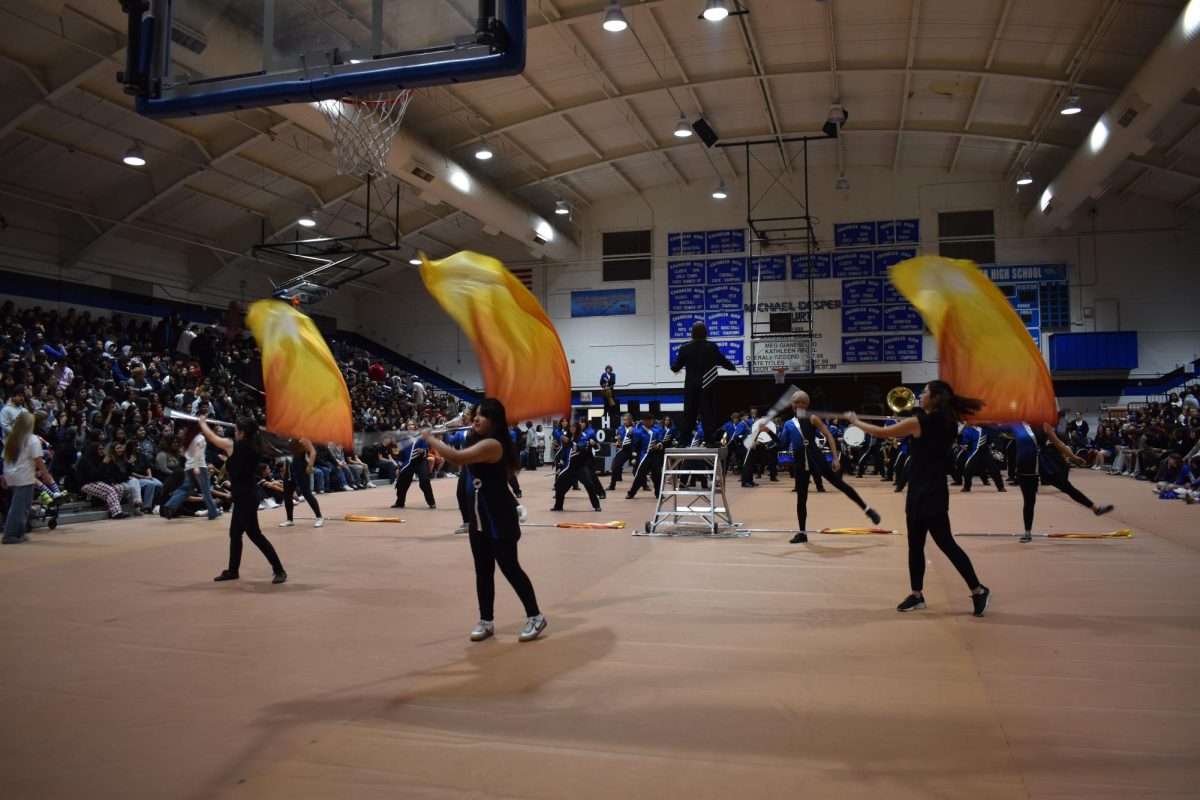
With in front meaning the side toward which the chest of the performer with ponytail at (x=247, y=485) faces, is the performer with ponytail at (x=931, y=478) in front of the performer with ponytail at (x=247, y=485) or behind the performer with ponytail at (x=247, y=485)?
behind

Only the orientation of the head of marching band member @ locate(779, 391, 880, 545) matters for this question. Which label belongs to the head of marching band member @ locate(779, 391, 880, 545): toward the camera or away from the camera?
toward the camera

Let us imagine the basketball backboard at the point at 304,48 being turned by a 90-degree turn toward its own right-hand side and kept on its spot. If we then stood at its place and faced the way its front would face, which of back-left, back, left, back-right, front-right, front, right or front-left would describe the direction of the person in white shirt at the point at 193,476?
back-left

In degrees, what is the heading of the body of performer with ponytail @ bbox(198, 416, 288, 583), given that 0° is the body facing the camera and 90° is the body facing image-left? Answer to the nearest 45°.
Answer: approximately 90°

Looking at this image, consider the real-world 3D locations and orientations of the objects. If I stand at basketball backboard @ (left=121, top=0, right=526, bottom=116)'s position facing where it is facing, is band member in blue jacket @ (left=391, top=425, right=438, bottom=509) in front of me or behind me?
in front

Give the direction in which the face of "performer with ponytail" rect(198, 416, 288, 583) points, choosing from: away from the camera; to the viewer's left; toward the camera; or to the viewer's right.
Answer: to the viewer's left

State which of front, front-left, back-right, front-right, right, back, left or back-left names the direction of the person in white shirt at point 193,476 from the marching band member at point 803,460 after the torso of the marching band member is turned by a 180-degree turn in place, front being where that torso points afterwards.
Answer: left

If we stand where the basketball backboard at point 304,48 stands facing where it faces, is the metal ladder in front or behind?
in front

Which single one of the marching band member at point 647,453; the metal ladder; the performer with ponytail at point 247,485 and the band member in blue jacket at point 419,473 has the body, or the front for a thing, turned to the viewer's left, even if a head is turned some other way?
the performer with ponytail

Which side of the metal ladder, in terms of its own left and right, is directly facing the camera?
front

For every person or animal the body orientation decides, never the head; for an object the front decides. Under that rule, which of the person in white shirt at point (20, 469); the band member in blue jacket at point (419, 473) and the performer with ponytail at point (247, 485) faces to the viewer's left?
the performer with ponytail

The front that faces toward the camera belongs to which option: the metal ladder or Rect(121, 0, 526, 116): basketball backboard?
the metal ladder

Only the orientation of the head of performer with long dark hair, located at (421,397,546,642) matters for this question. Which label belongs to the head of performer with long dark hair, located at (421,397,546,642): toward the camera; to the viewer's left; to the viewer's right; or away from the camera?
to the viewer's left

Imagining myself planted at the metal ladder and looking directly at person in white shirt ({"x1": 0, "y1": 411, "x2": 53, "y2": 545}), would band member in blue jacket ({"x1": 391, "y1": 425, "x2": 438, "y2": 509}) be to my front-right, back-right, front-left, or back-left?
front-right

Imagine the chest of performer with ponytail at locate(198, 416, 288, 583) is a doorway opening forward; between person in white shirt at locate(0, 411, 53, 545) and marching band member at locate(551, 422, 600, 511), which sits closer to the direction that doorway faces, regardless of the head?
the person in white shirt

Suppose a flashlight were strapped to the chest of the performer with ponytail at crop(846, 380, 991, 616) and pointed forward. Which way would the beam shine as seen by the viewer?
to the viewer's left
